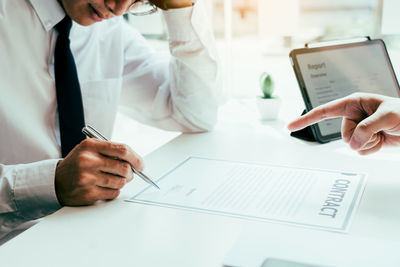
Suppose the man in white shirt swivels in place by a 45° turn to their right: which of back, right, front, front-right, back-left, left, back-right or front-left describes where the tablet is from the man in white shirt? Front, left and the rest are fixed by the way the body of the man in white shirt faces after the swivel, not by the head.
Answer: left

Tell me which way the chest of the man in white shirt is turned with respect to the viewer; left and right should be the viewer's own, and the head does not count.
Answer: facing the viewer and to the right of the viewer

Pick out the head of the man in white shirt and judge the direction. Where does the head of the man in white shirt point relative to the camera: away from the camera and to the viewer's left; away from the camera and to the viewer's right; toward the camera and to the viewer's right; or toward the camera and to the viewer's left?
toward the camera and to the viewer's right

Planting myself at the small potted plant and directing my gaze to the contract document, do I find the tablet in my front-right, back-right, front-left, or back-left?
front-left
